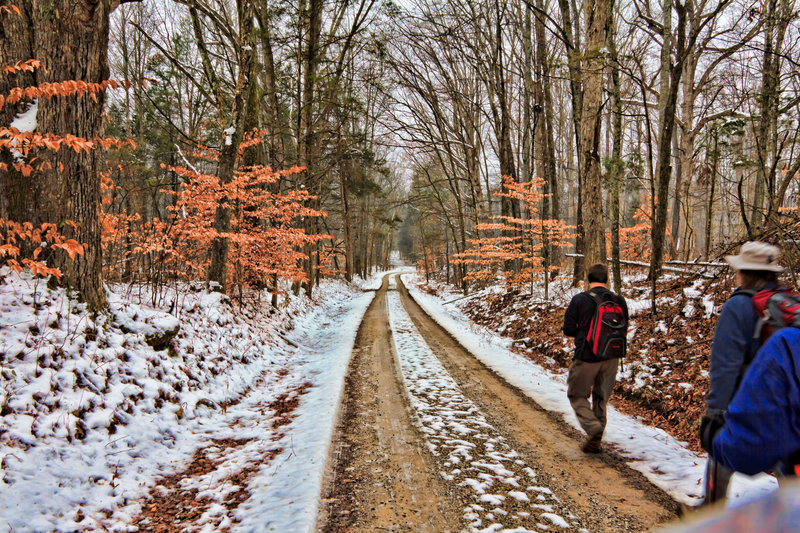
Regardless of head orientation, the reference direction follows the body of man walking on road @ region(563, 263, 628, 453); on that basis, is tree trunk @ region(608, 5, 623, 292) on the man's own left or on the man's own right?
on the man's own right

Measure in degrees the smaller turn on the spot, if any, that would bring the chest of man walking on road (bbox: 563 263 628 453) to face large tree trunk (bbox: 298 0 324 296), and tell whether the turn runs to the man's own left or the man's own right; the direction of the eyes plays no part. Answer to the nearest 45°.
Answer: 0° — they already face it

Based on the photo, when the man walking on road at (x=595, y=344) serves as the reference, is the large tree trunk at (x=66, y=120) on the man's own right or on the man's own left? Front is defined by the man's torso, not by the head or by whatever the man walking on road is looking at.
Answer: on the man's own left

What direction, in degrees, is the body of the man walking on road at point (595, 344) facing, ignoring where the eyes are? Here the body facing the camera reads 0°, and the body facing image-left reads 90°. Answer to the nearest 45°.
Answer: approximately 135°

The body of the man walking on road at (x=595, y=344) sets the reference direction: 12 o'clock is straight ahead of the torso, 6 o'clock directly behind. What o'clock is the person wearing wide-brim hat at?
The person wearing wide-brim hat is roughly at 7 o'clock from the man walking on road.

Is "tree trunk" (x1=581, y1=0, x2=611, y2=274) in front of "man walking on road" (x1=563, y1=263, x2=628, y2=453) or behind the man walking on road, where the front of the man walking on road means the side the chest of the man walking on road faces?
in front

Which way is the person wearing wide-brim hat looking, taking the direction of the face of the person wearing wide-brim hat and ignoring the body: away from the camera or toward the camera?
away from the camera

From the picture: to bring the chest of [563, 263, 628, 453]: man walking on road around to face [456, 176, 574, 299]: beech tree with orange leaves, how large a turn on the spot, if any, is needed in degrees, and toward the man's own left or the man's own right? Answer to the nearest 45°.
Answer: approximately 45° to the man's own right

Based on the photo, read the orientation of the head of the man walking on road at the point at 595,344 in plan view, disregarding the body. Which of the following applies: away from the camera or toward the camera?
away from the camera

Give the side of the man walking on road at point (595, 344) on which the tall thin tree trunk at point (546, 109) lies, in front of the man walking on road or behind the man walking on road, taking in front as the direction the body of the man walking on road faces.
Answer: in front
